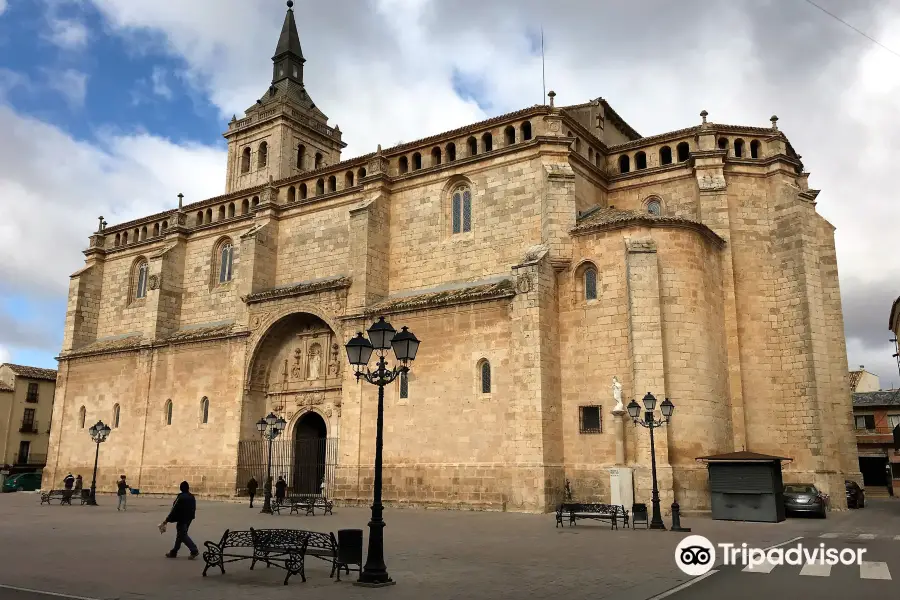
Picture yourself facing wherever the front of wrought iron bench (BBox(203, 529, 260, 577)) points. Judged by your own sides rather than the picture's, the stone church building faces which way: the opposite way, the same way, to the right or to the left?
the same way

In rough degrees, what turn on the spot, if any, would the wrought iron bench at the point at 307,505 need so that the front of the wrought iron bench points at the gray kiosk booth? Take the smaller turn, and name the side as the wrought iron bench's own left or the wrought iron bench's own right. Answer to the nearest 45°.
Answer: approximately 45° to the wrought iron bench's own left

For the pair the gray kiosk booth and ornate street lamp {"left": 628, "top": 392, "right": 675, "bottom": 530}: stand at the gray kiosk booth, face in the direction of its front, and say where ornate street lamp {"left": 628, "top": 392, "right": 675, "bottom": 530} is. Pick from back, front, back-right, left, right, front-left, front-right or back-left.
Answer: front-right

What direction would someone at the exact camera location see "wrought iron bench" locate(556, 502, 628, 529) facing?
facing the viewer

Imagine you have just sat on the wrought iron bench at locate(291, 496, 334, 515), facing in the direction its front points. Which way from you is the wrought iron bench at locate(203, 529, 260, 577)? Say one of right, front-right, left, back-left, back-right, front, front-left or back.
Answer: front

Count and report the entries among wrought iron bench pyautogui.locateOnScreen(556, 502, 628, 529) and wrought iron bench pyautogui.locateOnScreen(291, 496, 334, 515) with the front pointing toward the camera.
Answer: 2

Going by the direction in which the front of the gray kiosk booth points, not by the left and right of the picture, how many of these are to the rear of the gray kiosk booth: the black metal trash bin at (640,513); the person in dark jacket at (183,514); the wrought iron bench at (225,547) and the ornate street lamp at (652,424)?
0

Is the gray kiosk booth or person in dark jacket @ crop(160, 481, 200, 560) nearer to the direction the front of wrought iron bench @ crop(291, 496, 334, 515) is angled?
the person in dark jacket

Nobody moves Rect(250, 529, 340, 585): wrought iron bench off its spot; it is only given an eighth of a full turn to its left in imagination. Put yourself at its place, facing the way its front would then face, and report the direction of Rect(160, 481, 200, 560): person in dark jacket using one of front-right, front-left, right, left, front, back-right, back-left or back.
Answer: back-right

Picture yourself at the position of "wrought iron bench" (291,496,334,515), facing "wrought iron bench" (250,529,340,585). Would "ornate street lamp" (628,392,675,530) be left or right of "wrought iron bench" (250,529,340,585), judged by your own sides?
left

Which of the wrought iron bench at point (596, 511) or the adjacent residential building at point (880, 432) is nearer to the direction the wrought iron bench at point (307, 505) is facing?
the wrought iron bench

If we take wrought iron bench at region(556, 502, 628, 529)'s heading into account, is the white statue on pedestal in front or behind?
behind

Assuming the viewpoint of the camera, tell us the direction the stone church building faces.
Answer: facing the viewer and to the left of the viewer

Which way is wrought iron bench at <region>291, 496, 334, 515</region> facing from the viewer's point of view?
toward the camera

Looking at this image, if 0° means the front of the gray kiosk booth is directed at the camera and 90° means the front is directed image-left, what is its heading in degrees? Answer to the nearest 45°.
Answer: approximately 0°

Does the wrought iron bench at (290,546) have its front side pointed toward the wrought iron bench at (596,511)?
no

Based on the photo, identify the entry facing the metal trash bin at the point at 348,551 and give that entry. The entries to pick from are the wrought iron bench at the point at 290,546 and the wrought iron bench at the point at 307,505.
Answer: the wrought iron bench at the point at 307,505
